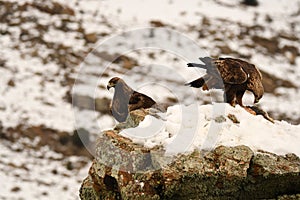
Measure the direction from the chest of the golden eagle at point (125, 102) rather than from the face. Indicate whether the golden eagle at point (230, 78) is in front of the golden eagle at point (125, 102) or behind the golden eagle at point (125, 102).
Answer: behind

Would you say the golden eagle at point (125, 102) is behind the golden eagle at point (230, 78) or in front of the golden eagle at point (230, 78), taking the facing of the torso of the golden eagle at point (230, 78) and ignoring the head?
behind

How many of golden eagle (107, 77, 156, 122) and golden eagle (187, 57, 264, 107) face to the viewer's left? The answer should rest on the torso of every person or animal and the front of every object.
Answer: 1

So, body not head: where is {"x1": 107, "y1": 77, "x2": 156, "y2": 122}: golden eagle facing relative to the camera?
to the viewer's left

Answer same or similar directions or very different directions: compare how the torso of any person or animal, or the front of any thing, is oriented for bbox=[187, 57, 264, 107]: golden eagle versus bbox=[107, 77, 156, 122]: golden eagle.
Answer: very different directions
